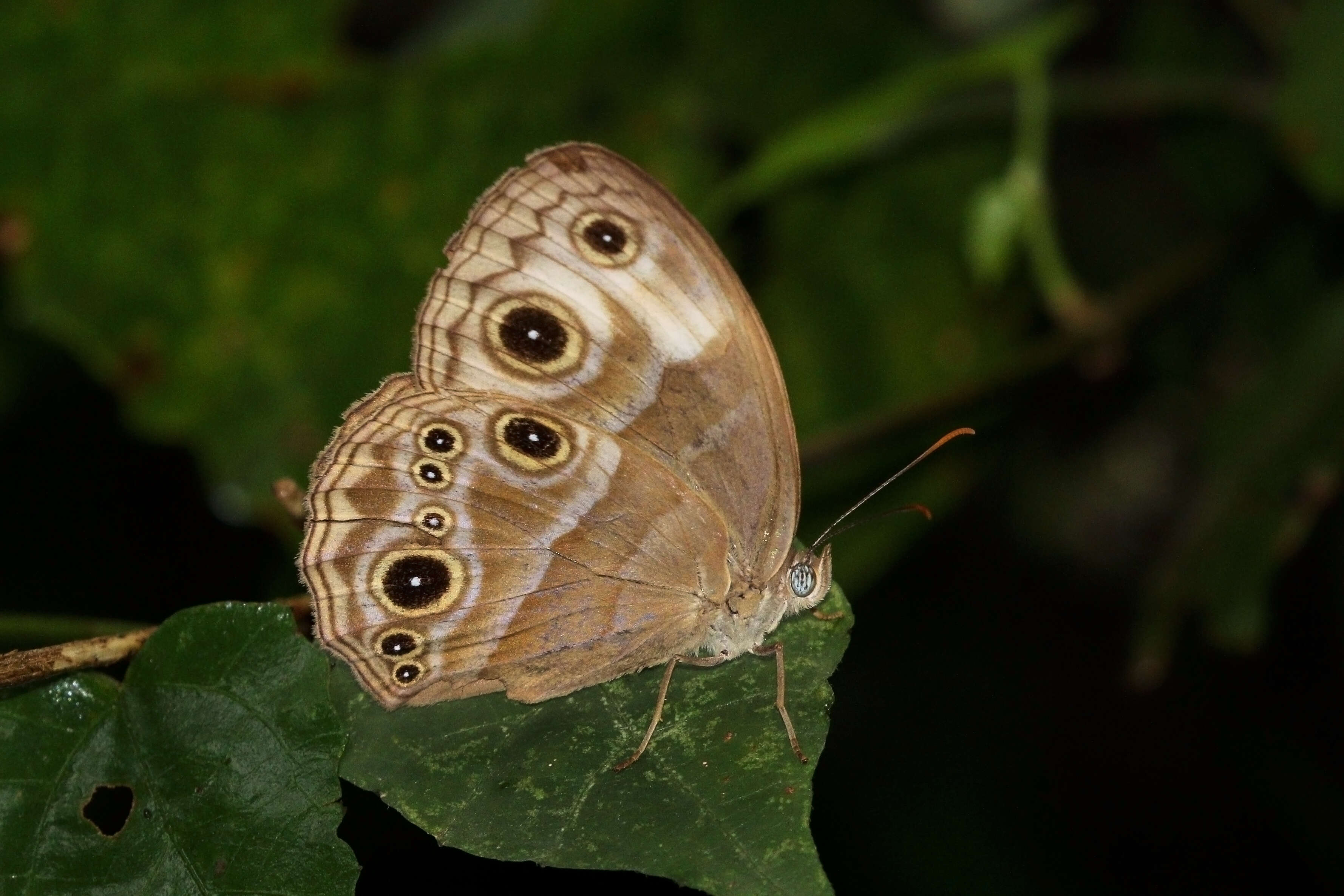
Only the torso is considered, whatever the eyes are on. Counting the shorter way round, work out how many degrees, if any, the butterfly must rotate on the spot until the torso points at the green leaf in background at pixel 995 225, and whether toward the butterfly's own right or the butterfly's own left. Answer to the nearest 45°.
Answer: approximately 45° to the butterfly's own left

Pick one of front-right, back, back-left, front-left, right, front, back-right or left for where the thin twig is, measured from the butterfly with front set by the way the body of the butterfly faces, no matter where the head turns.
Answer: back-right

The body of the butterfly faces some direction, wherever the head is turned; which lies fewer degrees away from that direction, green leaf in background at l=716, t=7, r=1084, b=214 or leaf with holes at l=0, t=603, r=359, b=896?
the green leaf in background

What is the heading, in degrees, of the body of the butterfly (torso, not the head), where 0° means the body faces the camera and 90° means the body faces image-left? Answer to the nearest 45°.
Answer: approximately 270°

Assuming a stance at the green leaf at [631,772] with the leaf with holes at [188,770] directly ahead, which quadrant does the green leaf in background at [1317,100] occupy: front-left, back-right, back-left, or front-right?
back-right

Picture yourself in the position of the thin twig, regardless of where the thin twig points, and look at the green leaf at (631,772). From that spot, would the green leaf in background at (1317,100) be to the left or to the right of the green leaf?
left

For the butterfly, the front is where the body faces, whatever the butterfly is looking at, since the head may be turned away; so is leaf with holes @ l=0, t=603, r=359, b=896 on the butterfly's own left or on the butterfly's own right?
on the butterfly's own right

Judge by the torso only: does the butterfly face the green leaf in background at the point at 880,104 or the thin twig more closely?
the green leaf in background

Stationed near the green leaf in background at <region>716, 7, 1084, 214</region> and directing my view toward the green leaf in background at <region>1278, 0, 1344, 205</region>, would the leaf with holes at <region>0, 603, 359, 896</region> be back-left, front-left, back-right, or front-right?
back-right
